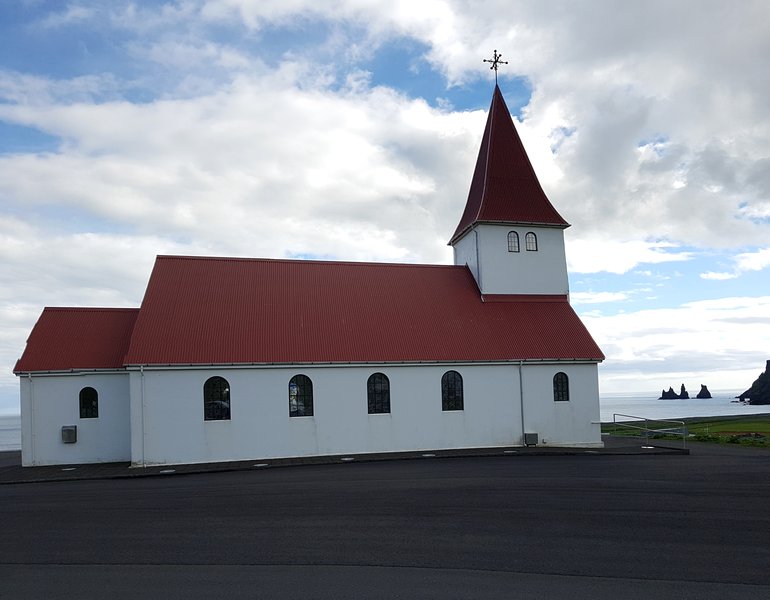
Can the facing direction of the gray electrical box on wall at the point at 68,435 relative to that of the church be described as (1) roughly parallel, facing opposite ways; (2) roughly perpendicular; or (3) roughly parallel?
roughly perpendicular

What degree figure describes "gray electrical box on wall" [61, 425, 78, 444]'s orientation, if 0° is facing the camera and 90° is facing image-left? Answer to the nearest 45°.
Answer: approximately 0°

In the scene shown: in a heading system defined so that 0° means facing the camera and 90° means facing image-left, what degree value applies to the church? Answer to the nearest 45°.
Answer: approximately 270°
